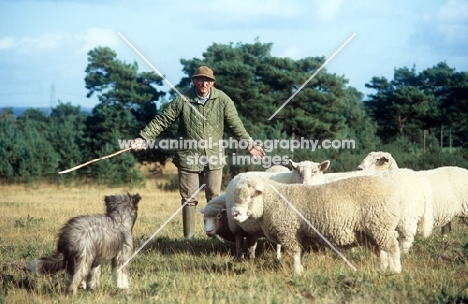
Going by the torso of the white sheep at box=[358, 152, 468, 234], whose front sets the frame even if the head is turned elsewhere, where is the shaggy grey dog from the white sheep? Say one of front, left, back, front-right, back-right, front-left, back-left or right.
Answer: front-left

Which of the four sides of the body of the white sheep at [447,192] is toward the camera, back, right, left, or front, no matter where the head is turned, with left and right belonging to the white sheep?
left

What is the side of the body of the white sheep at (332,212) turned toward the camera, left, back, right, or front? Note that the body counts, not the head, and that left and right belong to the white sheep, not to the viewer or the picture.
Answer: left

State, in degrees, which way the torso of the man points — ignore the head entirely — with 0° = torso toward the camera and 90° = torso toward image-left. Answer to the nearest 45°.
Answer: approximately 0°

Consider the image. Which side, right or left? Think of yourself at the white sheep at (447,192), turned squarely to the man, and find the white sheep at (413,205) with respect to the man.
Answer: left

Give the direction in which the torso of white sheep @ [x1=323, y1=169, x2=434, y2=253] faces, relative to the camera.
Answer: to the viewer's left

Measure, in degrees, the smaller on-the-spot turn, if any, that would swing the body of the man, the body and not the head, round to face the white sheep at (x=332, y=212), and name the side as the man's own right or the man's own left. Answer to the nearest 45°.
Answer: approximately 45° to the man's own left

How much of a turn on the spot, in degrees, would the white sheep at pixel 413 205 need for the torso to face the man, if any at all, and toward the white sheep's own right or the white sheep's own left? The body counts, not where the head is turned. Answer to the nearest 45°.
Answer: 0° — it already faces them
